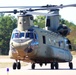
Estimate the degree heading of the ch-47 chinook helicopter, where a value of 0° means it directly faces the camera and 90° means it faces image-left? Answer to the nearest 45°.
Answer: approximately 45°
